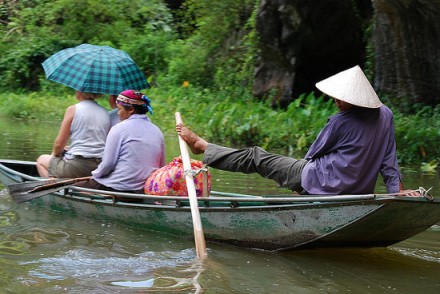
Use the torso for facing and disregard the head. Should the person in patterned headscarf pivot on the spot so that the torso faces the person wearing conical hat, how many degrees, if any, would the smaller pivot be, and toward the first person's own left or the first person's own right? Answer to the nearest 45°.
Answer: approximately 180°

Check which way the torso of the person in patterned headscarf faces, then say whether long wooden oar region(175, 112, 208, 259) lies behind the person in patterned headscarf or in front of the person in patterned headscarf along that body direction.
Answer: behind

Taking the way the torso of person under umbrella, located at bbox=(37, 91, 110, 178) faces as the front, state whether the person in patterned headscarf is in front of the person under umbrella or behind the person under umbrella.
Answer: behind

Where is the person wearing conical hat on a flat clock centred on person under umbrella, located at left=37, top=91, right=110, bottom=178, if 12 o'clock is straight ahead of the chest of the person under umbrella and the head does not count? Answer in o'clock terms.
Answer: The person wearing conical hat is roughly at 6 o'clock from the person under umbrella.

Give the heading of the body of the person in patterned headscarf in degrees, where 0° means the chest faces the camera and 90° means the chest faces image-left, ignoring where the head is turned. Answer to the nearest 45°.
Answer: approximately 135°

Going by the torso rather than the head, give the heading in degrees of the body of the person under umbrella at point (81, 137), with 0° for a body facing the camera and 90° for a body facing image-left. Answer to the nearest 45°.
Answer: approximately 135°

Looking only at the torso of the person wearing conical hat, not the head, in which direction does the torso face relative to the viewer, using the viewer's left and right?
facing away from the viewer and to the left of the viewer

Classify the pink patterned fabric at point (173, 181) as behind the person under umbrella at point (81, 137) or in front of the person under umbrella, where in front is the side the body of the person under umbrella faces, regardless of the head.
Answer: behind
